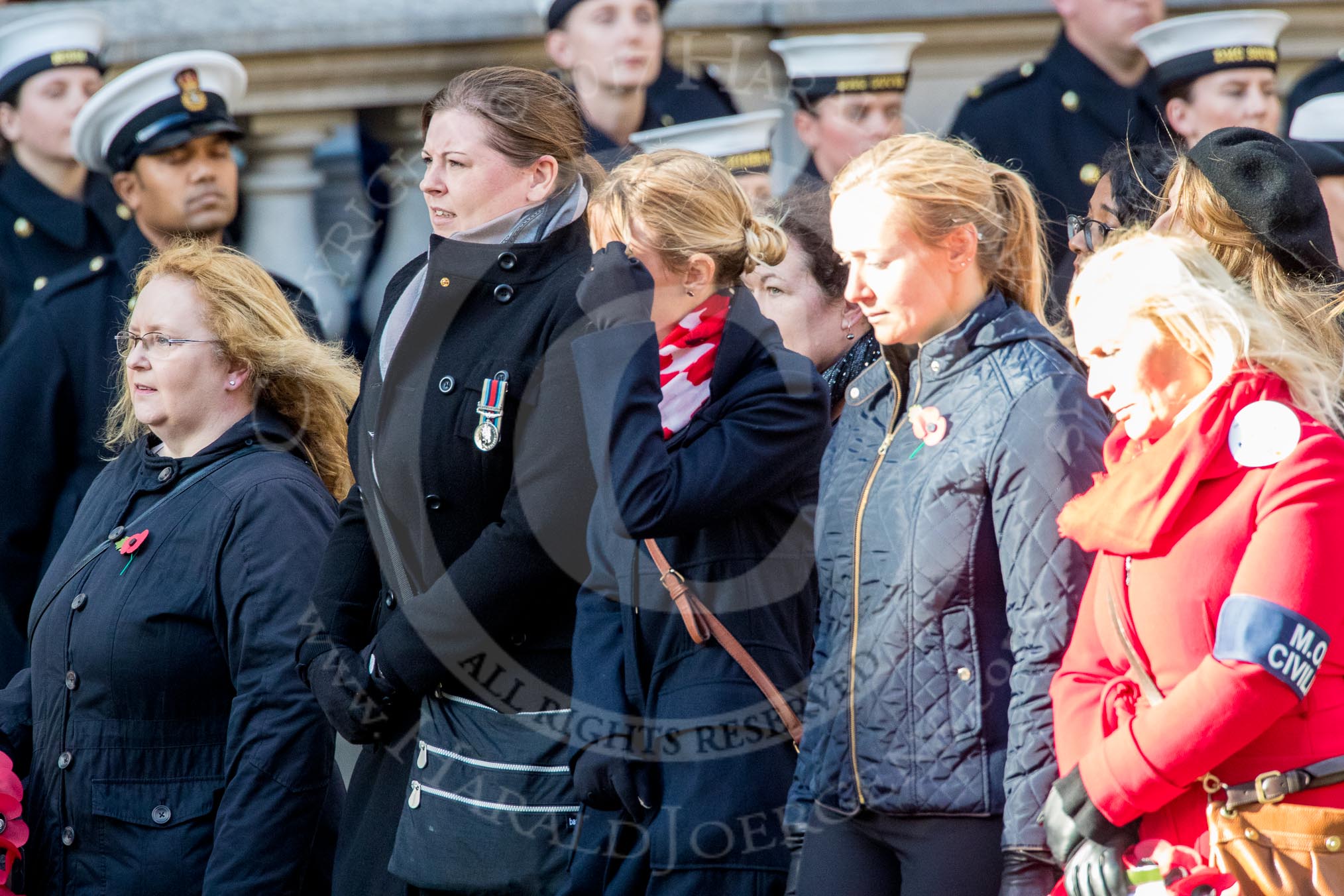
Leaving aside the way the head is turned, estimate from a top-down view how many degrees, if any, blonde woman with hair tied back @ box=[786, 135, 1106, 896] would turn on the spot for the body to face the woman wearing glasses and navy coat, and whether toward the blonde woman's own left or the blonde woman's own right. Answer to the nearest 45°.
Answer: approximately 45° to the blonde woman's own right

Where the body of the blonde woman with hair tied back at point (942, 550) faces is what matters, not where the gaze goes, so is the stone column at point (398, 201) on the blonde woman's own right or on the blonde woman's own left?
on the blonde woman's own right

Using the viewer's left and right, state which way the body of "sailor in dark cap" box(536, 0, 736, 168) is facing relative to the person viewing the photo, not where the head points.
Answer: facing the viewer and to the right of the viewer

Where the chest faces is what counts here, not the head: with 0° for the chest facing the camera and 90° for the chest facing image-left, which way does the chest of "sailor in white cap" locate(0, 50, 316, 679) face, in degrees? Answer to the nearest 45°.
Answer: approximately 315°

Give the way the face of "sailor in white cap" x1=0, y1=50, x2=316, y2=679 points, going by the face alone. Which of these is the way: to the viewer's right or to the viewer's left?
to the viewer's right

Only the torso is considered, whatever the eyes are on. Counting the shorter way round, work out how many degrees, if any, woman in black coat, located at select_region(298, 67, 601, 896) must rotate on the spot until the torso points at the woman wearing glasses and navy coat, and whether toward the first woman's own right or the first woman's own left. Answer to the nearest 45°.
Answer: approximately 45° to the first woman's own right

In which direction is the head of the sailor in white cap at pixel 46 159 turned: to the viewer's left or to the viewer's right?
to the viewer's right

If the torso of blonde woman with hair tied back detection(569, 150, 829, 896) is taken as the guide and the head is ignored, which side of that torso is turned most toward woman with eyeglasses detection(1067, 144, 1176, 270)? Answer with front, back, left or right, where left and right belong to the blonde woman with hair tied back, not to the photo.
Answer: back

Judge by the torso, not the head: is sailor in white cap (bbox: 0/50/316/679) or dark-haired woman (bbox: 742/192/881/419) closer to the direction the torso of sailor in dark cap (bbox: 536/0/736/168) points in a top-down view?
the dark-haired woman

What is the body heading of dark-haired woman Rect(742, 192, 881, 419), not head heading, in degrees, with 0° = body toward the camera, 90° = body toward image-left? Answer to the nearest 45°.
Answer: approximately 45°

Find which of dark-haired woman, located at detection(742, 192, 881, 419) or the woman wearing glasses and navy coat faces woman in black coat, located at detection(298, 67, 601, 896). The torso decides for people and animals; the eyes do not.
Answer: the dark-haired woman

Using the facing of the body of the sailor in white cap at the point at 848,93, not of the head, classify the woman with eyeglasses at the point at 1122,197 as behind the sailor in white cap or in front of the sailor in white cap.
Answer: in front

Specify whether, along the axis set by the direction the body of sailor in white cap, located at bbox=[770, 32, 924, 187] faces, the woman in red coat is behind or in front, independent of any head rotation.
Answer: in front

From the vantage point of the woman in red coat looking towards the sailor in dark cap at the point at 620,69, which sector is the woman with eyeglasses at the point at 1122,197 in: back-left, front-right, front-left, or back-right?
front-right

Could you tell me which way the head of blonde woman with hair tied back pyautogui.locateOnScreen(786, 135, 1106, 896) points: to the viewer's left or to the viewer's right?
to the viewer's left

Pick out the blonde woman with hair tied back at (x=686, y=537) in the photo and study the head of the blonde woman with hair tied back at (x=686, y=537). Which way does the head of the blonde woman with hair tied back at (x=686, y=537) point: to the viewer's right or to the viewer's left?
to the viewer's left

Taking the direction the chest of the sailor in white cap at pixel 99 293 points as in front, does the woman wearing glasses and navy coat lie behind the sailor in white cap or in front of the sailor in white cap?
in front

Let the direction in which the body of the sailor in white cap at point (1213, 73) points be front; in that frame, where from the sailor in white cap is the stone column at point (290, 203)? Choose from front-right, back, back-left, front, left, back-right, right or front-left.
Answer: back-right

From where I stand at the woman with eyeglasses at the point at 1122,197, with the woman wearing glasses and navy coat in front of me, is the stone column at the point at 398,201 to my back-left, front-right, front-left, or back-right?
front-right
